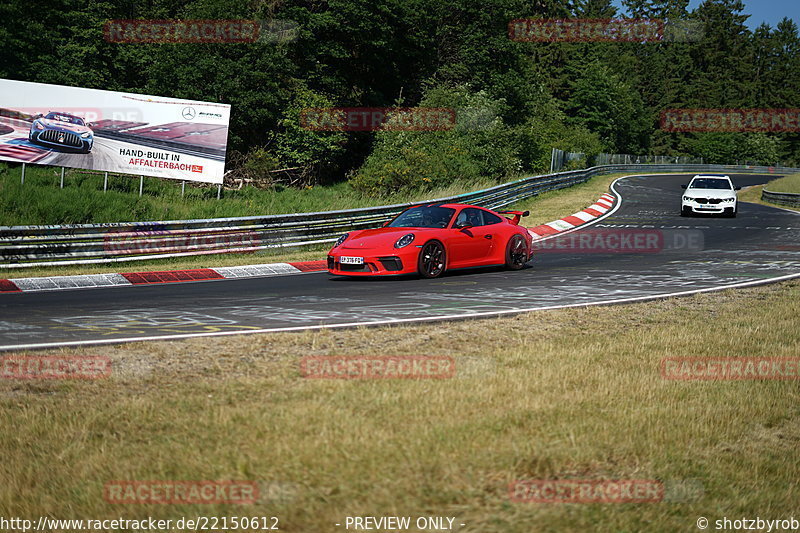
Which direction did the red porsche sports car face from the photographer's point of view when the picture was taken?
facing the viewer and to the left of the viewer

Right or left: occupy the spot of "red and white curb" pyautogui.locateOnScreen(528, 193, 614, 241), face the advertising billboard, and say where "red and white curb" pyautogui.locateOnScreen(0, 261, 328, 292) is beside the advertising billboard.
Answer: left

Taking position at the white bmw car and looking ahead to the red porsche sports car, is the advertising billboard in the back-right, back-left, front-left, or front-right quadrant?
front-right

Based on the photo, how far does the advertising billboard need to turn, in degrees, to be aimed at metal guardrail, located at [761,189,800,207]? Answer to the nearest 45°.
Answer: approximately 90° to its left

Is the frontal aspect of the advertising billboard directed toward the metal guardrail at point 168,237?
yes

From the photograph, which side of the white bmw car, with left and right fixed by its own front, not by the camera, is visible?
front

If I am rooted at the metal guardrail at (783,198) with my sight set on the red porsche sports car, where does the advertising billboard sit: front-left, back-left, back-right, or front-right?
front-right

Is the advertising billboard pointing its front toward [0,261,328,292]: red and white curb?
yes

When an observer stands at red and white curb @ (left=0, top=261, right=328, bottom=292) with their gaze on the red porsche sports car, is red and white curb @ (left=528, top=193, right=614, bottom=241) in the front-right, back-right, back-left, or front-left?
front-left

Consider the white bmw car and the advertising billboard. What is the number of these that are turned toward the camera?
2

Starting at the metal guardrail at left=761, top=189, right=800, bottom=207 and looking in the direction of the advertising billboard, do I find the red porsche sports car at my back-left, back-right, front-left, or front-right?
front-left

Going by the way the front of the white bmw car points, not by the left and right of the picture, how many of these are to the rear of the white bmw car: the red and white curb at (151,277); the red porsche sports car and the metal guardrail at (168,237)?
0

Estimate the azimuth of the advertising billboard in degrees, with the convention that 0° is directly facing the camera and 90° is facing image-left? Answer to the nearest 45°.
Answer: approximately 0°

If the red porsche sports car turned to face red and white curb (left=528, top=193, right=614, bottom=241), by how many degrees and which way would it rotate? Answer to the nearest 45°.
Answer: approximately 135° to its right

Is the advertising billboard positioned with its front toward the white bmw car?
no

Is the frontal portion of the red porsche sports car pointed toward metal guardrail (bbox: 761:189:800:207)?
no
